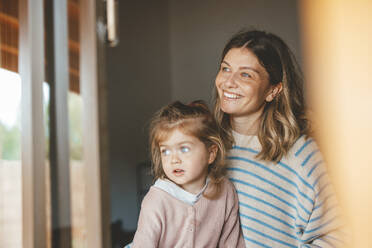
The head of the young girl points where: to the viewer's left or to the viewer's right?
to the viewer's left

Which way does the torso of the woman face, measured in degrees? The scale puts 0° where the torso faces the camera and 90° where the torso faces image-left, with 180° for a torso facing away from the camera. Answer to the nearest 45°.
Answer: approximately 45°

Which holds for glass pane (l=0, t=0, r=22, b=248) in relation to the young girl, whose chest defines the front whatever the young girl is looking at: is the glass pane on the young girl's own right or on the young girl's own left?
on the young girl's own right

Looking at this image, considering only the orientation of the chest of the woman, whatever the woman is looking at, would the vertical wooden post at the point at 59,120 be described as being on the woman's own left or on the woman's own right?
on the woman's own right

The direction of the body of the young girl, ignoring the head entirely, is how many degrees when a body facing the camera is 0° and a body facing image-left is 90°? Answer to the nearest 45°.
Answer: approximately 0°
